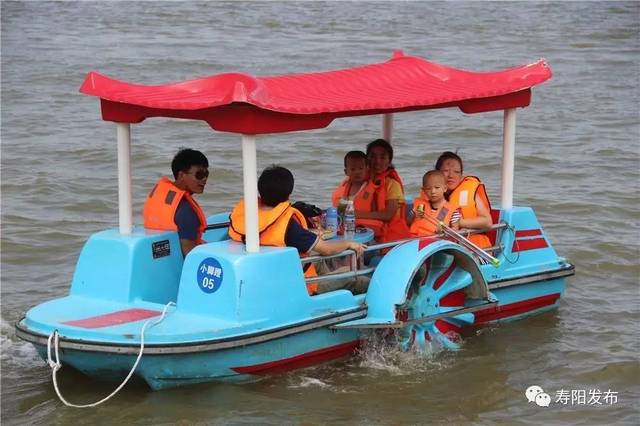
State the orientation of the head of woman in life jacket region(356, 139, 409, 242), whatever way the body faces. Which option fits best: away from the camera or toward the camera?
toward the camera

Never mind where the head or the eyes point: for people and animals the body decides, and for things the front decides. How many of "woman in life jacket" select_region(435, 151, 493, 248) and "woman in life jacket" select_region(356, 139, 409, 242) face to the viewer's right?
0

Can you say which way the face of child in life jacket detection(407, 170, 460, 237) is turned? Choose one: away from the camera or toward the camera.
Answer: toward the camera

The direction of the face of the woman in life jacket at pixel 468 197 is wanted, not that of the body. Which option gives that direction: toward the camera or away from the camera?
toward the camera

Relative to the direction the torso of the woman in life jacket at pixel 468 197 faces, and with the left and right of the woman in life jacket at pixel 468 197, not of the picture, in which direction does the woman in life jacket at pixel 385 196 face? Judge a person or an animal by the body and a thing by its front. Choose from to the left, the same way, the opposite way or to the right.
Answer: the same way

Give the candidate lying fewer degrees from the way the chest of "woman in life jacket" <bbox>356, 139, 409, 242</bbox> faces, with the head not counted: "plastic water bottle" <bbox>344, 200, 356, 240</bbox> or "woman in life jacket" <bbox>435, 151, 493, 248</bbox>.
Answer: the plastic water bottle

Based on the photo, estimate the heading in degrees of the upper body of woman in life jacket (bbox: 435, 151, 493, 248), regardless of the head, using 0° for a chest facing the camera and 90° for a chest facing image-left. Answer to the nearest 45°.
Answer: approximately 45°

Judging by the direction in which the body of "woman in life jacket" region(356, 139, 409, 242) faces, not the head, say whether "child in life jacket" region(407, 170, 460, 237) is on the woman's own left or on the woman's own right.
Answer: on the woman's own left

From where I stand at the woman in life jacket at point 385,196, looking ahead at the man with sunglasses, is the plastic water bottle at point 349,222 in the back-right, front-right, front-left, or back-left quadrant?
front-left

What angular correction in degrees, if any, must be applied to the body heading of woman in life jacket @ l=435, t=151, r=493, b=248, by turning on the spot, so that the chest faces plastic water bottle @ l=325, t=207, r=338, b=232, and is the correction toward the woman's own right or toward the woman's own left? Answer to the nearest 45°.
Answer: approximately 45° to the woman's own right

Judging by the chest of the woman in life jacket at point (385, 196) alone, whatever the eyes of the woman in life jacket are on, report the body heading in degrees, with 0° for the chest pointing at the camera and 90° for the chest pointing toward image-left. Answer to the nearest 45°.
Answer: approximately 45°

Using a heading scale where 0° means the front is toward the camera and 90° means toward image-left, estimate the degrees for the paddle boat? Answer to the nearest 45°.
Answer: approximately 45°

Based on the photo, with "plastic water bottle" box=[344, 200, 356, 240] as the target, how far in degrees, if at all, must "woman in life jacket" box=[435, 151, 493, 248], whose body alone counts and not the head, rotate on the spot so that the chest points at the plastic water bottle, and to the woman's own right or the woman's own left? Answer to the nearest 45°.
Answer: approximately 45° to the woman's own right

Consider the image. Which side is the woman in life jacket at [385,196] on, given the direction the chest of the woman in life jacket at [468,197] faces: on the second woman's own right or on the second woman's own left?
on the second woman's own right

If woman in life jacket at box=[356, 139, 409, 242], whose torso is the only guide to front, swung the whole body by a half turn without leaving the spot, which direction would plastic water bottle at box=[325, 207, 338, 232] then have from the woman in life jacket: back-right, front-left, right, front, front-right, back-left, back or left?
back
